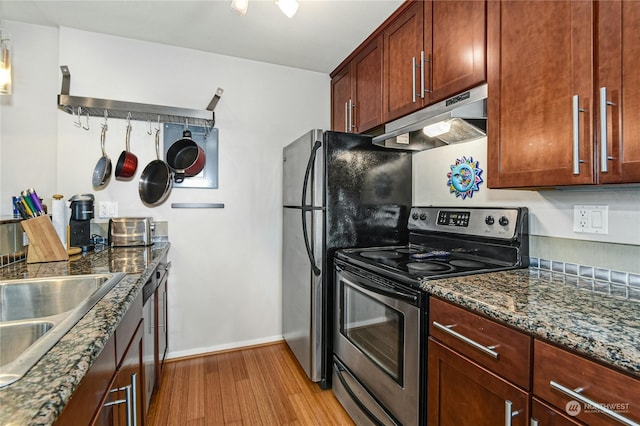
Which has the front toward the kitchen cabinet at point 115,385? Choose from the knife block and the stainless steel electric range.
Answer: the stainless steel electric range

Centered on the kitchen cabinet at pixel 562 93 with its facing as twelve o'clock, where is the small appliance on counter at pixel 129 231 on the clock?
The small appliance on counter is roughly at 1 o'clock from the kitchen cabinet.

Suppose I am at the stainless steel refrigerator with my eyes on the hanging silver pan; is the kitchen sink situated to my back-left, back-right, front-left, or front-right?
front-left

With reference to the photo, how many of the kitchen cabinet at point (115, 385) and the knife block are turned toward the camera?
0

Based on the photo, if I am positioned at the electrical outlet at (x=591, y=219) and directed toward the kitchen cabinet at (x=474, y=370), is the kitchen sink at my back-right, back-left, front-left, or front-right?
front-right

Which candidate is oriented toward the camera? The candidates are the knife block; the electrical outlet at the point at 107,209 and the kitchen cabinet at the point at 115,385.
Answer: the electrical outlet

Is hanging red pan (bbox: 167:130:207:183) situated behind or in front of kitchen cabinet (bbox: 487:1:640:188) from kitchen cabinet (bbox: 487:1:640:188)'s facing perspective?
in front

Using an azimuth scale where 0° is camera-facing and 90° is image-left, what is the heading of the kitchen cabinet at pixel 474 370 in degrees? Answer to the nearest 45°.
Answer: approximately 45°

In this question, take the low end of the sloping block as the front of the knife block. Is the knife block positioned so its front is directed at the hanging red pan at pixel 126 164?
no

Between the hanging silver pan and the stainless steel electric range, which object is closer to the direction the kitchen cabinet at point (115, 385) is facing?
the stainless steel electric range

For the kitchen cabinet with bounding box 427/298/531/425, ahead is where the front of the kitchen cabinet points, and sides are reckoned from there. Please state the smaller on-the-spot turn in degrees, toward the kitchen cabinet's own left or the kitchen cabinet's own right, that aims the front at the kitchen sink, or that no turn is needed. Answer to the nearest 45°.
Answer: approximately 45° to the kitchen cabinet's own right

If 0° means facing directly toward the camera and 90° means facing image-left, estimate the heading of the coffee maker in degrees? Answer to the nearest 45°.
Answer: approximately 315°

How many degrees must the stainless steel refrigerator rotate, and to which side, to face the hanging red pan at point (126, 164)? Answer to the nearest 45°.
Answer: approximately 45° to its right

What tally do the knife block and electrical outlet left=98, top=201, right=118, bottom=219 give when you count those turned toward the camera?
1

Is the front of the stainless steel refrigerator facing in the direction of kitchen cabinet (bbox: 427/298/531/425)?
no

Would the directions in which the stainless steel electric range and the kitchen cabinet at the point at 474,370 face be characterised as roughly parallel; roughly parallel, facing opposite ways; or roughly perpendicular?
roughly parallel

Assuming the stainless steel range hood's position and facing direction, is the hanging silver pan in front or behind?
in front

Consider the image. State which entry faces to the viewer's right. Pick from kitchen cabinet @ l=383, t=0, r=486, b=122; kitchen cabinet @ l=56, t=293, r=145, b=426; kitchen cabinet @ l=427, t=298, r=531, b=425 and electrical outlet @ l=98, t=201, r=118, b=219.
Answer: kitchen cabinet @ l=56, t=293, r=145, b=426
